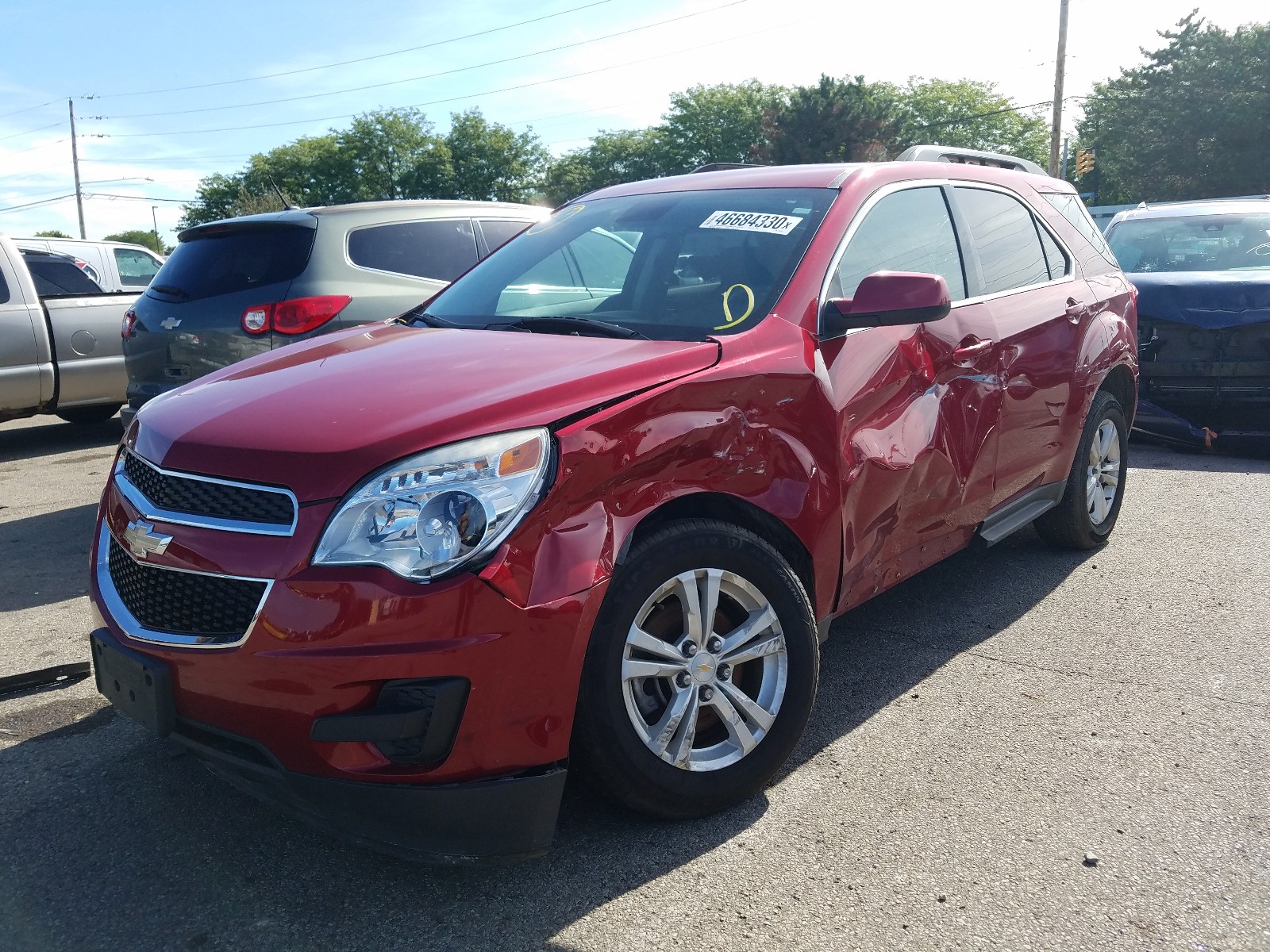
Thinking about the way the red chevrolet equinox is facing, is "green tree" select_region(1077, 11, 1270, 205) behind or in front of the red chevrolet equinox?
behind

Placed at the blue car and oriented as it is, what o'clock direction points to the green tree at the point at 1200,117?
The green tree is roughly at 6 o'clock from the blue car.

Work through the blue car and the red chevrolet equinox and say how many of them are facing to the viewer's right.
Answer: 0

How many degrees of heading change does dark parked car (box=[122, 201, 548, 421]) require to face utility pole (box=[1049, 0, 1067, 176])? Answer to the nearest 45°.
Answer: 0° — it already faces it

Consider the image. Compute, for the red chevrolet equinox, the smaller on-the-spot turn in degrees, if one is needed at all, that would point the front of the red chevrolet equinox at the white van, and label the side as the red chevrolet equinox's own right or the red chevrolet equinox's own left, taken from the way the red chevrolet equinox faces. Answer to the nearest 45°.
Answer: approximately 90° to the red chevrolet equinox's own right

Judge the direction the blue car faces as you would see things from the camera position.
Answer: facing the viewer

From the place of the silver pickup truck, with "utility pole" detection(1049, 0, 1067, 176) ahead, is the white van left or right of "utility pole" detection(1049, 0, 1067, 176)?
left

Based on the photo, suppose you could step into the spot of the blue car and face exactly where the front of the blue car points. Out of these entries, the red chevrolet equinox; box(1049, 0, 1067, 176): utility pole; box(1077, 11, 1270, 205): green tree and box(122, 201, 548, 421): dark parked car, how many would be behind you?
2

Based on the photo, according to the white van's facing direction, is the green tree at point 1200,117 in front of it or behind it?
in front

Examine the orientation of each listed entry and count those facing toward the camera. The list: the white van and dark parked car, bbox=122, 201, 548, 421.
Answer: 0

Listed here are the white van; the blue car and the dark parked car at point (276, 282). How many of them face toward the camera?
1

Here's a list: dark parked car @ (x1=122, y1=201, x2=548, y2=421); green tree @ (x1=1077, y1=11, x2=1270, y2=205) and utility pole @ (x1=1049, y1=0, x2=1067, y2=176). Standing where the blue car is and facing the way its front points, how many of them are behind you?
2

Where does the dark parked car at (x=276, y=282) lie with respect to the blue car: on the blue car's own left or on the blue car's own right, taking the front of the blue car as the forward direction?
on the blue car's own right
